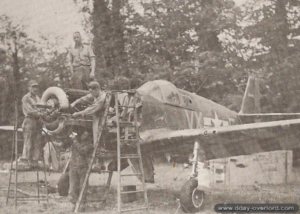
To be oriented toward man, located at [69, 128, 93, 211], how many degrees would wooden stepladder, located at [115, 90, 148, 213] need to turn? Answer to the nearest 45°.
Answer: approximately 135° to its right

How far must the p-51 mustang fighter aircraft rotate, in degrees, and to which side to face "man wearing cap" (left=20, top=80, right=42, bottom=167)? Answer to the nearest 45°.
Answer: approximately 45° to its right

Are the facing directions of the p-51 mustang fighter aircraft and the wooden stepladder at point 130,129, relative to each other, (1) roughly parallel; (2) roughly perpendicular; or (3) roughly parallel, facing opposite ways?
roughly perpendicular

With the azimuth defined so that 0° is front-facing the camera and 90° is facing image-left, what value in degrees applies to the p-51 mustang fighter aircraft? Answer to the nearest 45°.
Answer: approximately 45°

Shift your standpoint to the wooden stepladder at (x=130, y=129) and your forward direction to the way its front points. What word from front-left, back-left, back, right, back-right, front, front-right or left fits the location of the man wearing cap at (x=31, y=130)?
back-right
